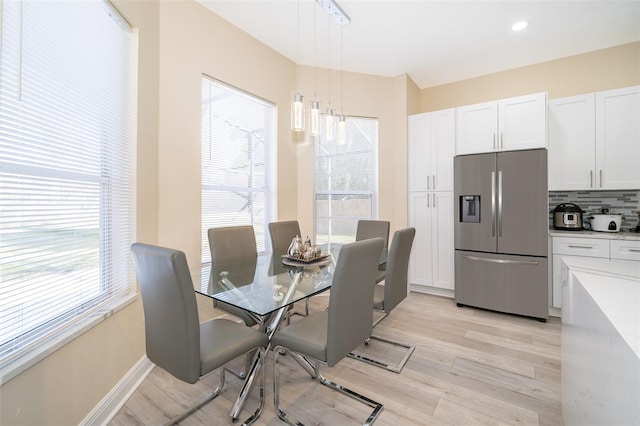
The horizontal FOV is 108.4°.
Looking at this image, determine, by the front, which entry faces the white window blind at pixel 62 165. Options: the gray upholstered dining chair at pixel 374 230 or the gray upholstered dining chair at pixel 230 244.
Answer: the gray upholstered dining chair at pixel 374 230

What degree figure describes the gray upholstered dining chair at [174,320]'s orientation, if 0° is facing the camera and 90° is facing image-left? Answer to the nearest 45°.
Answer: approximately 225°

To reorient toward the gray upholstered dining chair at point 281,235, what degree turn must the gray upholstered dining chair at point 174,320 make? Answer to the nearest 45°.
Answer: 0° — it already faces it

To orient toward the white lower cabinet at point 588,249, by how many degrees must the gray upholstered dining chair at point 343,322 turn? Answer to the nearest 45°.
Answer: approximately 90° to its right

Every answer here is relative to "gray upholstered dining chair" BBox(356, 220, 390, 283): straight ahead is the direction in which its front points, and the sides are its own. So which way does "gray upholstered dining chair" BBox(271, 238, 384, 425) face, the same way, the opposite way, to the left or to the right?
to the right

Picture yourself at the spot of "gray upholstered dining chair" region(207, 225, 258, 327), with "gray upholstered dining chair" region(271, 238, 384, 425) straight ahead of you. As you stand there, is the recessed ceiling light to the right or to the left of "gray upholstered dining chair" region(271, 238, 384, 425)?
left

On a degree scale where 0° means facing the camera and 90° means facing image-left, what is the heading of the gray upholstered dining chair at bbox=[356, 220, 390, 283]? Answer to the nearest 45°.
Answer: approximately 45°

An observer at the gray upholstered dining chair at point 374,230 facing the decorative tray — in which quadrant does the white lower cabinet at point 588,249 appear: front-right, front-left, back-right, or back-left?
back-left

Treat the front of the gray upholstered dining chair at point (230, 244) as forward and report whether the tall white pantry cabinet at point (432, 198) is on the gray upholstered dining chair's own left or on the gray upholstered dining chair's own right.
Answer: on the gray upholstered dining chair's own left
